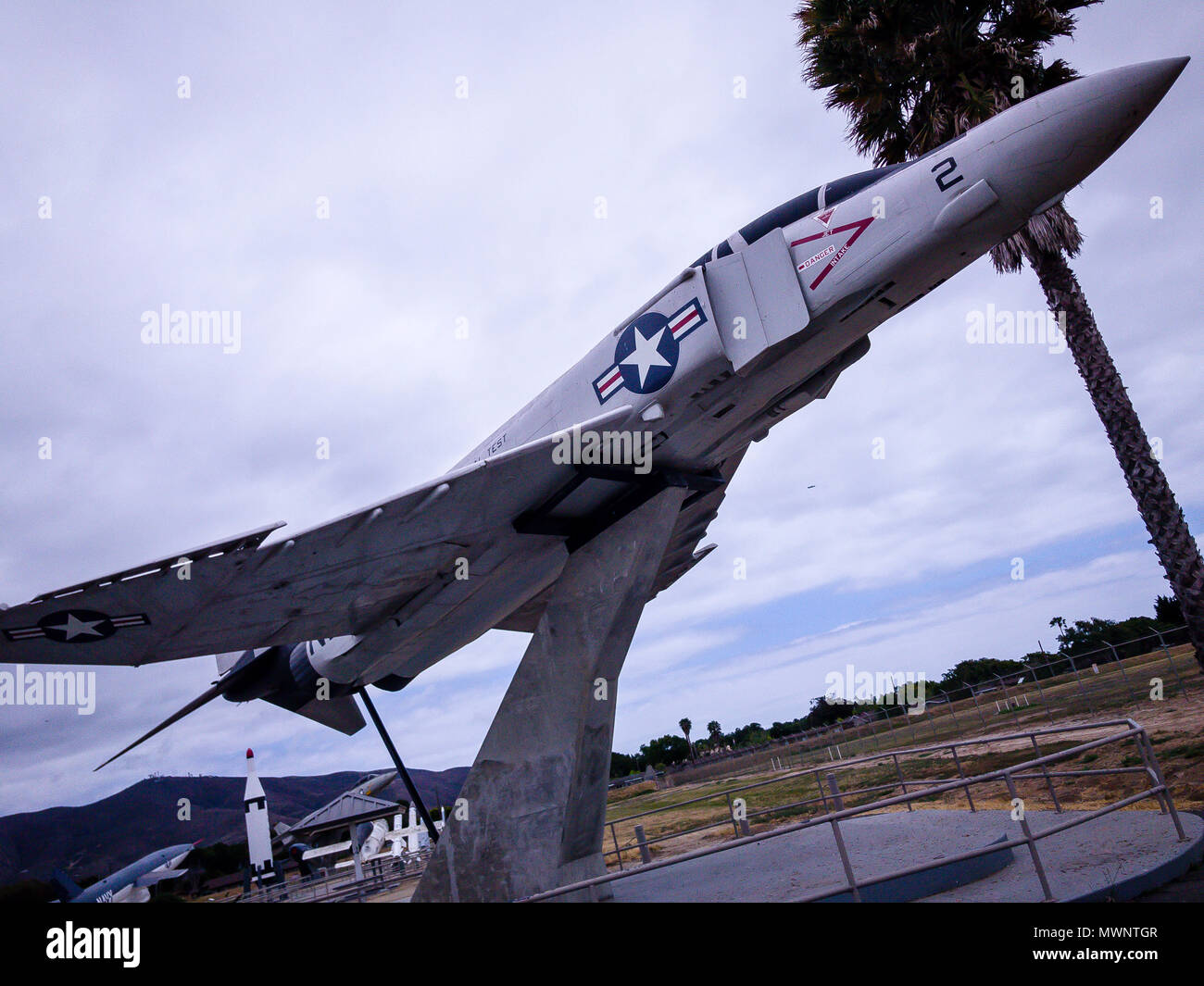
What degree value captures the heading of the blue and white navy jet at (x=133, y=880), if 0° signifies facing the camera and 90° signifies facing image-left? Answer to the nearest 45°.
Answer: approximately 270°

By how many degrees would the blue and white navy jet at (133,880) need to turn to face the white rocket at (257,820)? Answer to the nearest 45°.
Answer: approximately 45° to its left
